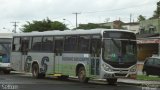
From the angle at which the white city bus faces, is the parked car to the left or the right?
on its left
